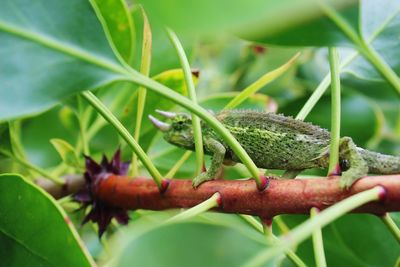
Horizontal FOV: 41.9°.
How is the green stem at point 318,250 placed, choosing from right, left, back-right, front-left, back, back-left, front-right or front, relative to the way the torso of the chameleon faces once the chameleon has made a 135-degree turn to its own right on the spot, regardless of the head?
back-right

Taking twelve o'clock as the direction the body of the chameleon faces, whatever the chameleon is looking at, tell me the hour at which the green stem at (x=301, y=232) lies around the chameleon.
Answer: The green stem is roughly at 9 o'clock from the chameleon.

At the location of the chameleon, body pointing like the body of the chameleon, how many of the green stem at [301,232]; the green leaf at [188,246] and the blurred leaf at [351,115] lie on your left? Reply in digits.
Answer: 2

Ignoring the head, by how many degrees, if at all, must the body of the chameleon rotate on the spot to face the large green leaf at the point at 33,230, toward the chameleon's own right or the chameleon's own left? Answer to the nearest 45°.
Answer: approximately 45° to the chameleon's own left

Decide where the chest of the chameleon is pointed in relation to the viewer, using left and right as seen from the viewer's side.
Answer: facing to the left of the viewer
